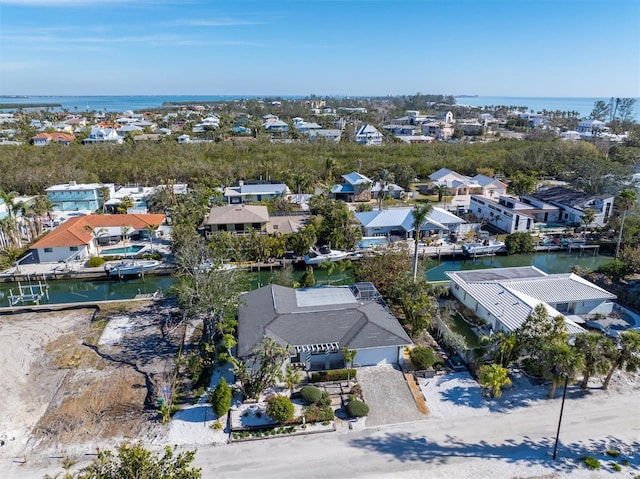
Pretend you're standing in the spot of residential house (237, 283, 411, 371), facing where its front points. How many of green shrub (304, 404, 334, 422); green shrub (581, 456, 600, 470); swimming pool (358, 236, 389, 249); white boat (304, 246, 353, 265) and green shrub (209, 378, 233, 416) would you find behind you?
2

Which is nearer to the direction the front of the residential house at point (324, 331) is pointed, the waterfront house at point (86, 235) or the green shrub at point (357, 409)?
the green shrub

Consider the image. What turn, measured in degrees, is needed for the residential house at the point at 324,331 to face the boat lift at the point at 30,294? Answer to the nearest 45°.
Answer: approximately 135° to its right

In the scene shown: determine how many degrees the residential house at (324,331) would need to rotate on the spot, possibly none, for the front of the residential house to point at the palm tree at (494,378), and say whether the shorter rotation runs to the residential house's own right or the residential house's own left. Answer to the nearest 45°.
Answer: approximately 45° to the residential house's own left

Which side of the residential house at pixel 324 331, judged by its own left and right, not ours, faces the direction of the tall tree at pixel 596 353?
left

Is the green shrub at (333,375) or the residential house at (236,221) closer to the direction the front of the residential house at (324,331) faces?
the green shrub

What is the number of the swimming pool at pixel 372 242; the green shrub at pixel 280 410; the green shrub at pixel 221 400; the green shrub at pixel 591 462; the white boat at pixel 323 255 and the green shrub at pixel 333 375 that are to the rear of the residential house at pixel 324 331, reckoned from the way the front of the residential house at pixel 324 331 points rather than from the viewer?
2

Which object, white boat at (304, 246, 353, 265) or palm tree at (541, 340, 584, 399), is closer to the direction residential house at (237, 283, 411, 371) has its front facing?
the palm tree

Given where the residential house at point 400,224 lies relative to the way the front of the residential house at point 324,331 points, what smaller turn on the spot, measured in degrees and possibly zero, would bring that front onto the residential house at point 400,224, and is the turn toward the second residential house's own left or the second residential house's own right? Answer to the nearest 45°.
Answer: approximately 180°

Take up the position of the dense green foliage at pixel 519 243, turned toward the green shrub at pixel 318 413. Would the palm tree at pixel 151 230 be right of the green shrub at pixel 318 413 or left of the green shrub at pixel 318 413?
right

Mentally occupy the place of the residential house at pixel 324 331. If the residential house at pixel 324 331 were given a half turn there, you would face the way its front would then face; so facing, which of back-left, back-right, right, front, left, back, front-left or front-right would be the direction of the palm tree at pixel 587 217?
front-right

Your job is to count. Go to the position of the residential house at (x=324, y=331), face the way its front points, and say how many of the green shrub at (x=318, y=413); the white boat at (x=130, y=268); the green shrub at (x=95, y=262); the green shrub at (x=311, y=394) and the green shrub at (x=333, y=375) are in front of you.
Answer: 3

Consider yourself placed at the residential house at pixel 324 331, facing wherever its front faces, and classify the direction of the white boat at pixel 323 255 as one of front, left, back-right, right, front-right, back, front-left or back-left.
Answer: back

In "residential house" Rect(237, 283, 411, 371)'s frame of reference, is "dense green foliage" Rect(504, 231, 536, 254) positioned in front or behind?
behind

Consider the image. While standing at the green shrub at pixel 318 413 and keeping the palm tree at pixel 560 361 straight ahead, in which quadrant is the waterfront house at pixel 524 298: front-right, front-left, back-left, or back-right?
front-left

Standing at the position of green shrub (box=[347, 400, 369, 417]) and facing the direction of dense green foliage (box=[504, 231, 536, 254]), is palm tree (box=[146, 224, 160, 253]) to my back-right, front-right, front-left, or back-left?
front-left

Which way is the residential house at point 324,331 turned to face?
toward the camera

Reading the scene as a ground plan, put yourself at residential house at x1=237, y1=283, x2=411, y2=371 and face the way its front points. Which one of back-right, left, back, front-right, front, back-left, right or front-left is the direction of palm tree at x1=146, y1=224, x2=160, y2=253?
back-right
